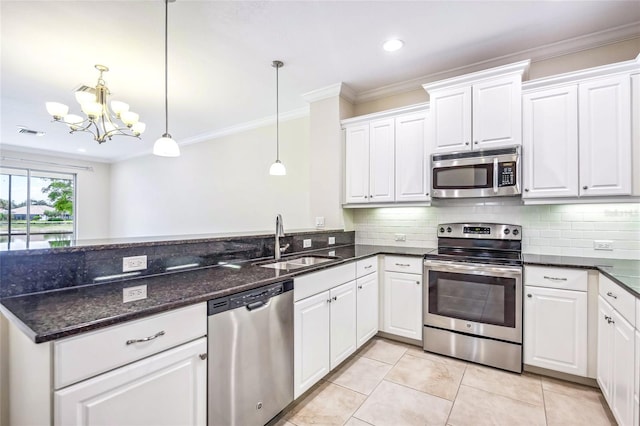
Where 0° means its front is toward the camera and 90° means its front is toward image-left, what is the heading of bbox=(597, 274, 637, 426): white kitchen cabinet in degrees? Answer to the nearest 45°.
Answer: approximately 90°

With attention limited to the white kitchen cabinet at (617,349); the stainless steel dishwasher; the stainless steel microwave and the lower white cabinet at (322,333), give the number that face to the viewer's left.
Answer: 1

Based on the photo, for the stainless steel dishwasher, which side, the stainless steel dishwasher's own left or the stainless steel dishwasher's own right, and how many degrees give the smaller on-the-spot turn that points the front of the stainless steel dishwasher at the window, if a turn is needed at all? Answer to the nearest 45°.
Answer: approximately 180°

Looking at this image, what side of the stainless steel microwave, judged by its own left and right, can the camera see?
front

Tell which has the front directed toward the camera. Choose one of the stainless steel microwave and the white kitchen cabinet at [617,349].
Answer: the stainless steel microwave

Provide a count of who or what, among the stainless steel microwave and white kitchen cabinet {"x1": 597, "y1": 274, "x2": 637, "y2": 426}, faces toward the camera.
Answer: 1

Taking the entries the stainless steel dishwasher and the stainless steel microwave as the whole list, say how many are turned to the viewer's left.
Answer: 0

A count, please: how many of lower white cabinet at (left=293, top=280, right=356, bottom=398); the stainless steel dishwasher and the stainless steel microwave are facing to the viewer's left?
0

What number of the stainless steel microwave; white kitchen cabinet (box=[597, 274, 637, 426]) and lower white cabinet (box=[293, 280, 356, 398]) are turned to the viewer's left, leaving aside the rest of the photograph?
1

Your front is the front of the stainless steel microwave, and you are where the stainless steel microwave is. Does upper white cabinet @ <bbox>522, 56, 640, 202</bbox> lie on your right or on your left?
on your left

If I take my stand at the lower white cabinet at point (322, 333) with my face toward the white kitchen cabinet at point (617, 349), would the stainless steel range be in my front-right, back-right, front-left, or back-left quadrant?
front-left
